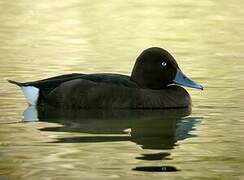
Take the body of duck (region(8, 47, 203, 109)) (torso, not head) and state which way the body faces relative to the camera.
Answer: to the viewer's right
